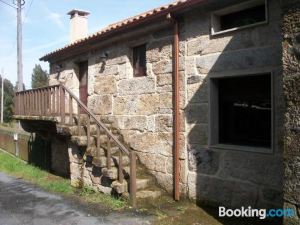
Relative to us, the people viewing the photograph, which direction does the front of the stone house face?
facing the viewer and to the left of the viewer
